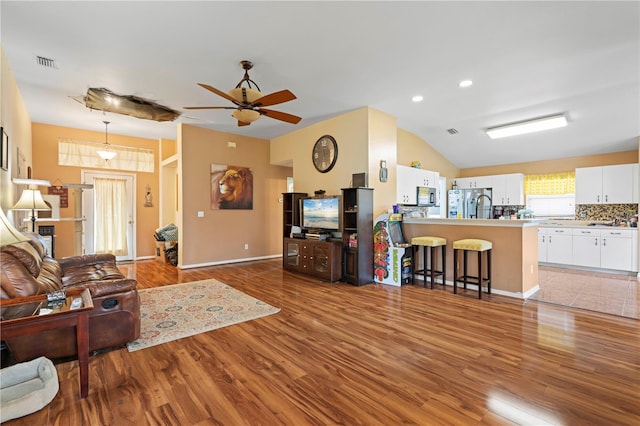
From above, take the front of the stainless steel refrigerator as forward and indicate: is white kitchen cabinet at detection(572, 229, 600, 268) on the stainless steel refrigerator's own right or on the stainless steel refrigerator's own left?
on the stainless steel refrigerator's own left

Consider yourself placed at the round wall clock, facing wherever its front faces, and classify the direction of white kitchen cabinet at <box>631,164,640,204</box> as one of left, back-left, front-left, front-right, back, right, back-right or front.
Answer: back-left

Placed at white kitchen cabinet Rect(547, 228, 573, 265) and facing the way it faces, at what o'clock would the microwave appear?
The microwave is roughly at 2 o'clock from the white kitchen cabinet.

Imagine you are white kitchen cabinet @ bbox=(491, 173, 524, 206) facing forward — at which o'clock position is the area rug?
The area rug is roughly at 1 o'clock from the white kitchen cabinet.

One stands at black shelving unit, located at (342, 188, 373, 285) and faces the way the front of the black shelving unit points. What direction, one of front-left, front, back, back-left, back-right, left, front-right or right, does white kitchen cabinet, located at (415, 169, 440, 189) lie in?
back

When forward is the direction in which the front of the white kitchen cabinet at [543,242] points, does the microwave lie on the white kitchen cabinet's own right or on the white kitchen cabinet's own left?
on the white kitchen cabinet's own right
